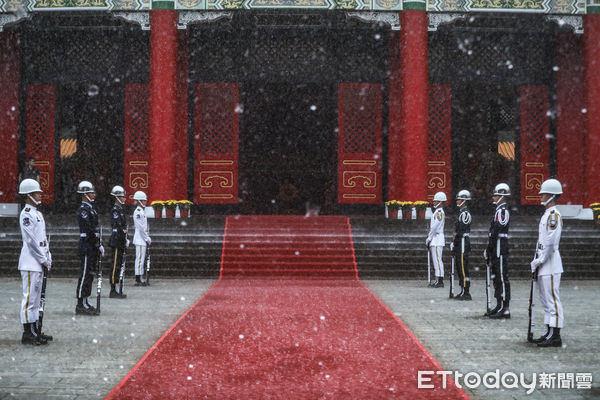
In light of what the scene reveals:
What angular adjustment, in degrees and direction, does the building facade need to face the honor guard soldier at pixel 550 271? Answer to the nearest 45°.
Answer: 0° — it already faces them

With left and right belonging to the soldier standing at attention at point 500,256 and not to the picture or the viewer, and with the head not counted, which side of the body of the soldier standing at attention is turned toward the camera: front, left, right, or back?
left

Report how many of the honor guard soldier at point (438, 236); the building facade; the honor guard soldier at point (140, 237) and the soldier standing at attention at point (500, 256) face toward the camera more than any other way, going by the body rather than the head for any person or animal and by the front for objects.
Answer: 1

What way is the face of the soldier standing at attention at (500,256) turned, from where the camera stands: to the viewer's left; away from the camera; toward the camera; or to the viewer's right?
to the viewer's left

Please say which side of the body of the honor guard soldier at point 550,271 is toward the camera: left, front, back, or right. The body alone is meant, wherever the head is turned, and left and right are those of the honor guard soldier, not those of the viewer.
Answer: left

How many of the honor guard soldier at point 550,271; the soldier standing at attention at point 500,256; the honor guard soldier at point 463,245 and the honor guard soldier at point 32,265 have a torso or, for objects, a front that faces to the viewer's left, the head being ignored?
3

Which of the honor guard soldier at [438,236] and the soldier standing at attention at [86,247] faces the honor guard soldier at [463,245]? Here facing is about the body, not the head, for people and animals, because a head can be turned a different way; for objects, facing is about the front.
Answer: the soldier standing at attention

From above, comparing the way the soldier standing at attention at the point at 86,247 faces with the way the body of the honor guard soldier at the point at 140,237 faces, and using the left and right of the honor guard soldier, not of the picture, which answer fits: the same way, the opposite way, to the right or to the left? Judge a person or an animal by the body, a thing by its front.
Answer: the same way

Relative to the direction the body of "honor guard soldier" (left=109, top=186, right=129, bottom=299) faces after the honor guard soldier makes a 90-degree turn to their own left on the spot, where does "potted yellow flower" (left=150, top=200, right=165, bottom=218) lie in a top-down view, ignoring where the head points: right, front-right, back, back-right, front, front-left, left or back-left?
front

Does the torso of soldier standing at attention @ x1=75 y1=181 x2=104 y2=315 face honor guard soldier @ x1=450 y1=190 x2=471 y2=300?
yes

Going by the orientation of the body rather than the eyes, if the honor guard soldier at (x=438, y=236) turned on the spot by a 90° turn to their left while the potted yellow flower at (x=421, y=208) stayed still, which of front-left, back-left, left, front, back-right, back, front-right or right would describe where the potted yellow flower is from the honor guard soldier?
back

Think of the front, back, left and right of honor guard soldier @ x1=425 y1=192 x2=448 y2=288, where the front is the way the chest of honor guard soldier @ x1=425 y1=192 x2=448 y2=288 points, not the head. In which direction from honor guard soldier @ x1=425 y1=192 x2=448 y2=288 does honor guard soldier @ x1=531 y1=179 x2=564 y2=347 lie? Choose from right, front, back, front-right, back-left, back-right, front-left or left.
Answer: left

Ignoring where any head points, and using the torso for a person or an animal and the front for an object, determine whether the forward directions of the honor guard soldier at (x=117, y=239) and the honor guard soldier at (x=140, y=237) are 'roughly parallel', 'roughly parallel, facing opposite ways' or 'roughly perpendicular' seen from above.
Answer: roughly parallel

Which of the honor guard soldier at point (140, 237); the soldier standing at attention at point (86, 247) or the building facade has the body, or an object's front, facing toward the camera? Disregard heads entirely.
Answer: the building facade

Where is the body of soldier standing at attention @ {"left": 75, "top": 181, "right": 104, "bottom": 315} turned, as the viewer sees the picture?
to the viewer's right

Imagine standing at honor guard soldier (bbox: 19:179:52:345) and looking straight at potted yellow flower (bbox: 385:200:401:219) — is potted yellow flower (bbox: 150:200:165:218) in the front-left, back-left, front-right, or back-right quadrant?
front-left

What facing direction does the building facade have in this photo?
toward the camera

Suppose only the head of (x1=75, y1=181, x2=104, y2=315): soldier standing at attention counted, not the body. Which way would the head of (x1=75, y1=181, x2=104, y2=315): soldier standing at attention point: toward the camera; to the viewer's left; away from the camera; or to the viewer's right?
to the viewer's right

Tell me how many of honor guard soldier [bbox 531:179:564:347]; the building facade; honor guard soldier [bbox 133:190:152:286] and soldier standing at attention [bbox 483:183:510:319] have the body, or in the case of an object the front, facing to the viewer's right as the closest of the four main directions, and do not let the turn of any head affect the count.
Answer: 1

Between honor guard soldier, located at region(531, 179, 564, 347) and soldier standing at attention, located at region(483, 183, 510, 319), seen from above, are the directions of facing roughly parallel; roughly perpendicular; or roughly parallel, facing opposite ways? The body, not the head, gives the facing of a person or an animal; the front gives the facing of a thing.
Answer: roughly parallel

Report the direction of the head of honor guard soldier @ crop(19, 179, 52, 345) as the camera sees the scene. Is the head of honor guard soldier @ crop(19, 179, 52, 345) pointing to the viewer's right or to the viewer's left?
to the viewer's right
